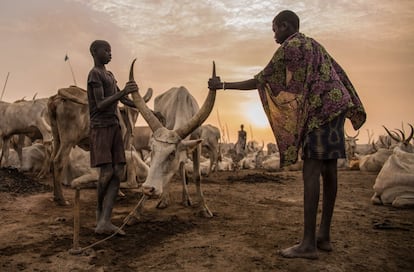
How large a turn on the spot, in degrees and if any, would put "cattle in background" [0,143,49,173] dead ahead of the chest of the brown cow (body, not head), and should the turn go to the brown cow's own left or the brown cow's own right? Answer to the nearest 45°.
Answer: approximately 45° to the brown cow's own left

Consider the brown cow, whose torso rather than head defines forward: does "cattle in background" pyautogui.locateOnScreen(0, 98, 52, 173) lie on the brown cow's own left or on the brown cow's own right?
on the brown cow's own left

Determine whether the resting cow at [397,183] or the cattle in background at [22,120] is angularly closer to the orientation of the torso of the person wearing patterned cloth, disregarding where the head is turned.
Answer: the cattle in background

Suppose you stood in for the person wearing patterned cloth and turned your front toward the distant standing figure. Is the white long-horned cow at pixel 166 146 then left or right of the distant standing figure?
left

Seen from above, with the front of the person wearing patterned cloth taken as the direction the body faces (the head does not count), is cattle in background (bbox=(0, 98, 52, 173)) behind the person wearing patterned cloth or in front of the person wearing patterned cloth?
in front

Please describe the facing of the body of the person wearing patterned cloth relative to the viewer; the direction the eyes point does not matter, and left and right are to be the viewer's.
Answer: facing to the left of the viewer

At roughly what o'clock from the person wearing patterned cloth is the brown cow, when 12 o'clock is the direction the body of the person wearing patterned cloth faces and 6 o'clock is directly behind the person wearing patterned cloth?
The brown cow is roughly at 1 o'clock from the person wearing patterned cloth.

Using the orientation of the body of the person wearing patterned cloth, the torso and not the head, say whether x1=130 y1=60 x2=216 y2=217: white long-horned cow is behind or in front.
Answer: in front

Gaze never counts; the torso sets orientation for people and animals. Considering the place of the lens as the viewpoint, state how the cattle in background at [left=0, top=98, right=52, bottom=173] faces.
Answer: facing to the left of the viewer
